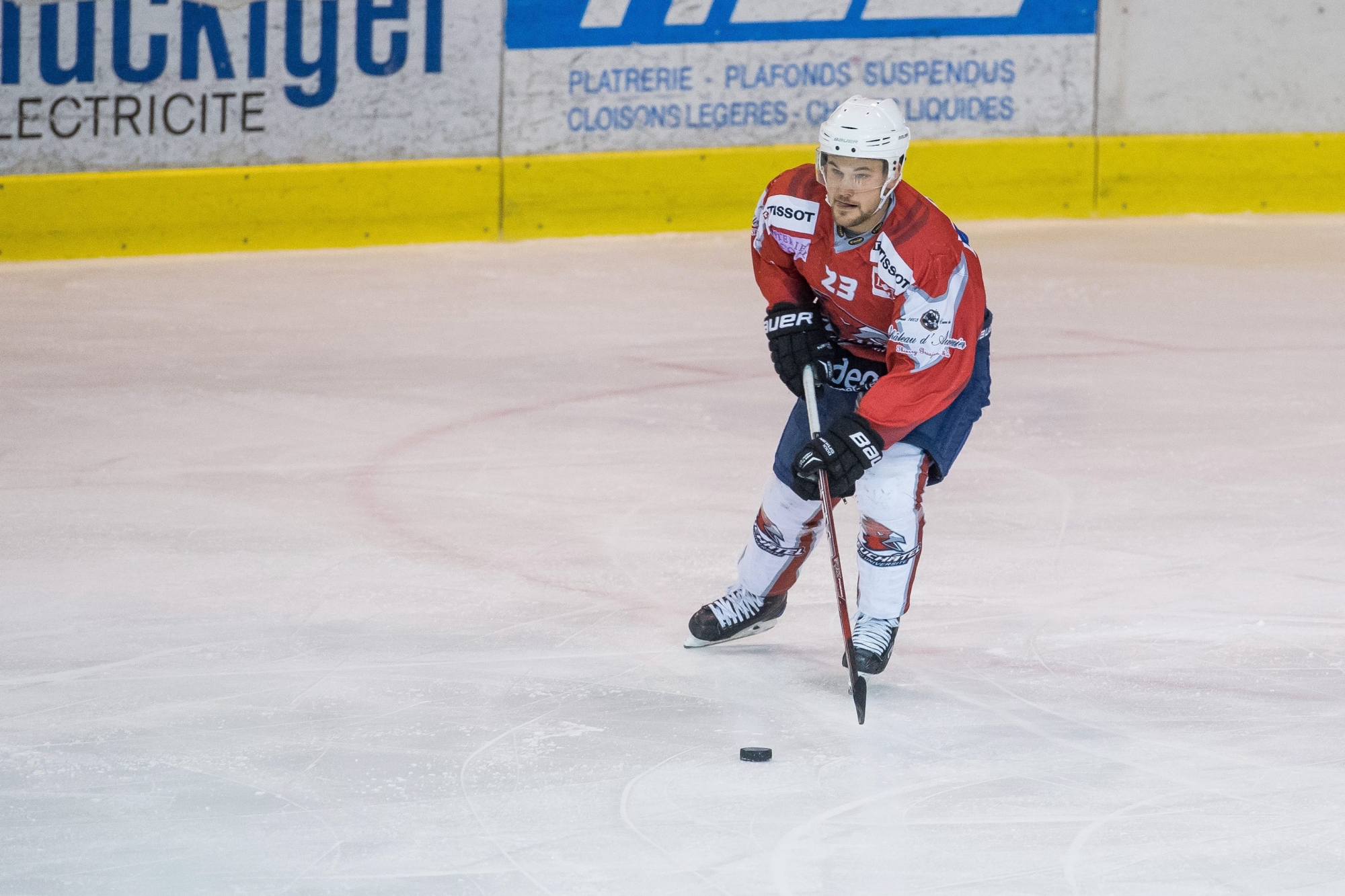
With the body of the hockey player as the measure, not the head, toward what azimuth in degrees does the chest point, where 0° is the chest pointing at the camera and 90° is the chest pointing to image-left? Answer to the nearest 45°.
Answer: approximately 45°
